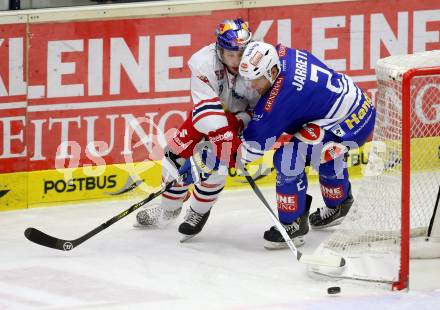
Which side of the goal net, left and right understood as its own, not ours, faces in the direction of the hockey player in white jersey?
back

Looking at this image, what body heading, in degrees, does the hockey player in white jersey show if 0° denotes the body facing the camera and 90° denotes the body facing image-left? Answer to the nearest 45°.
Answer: approximately 315°

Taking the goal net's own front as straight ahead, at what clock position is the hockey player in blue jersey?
The hockey player in blue jersey is roughly at 6 o'clock from the goal net.

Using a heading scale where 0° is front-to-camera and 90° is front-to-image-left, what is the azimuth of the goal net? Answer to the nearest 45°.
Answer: approximately 315°

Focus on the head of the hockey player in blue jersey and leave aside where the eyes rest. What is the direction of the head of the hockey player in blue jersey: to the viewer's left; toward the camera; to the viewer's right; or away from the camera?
to the viewer's left

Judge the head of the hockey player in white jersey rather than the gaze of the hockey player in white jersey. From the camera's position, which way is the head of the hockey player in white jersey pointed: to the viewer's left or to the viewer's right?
to the viewer's right
